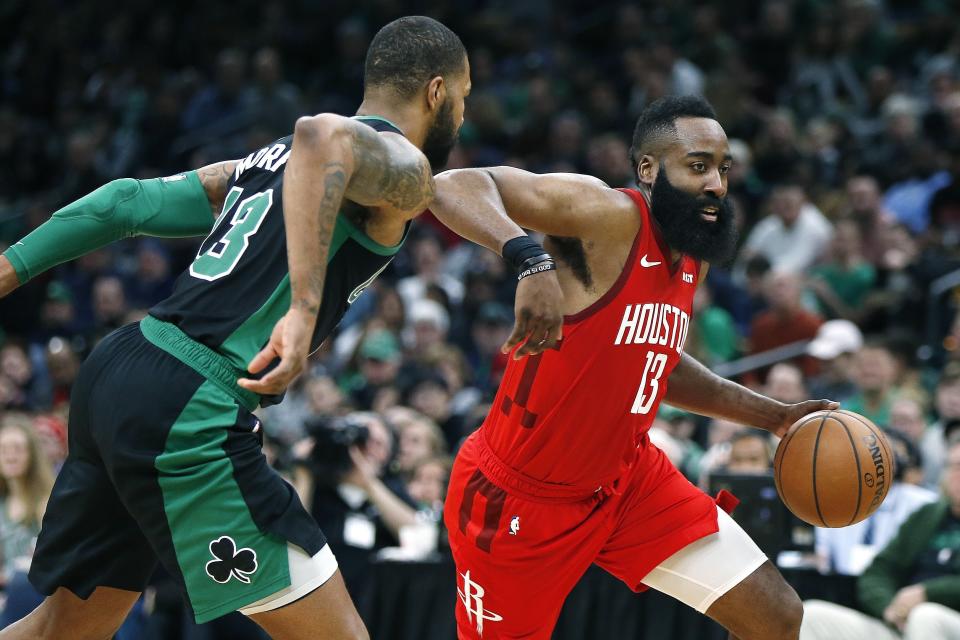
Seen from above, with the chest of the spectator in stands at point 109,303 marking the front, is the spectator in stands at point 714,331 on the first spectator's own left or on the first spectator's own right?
on the first spectator's own left

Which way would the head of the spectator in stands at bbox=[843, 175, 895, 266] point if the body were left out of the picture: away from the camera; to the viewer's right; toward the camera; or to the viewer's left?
toward the camera

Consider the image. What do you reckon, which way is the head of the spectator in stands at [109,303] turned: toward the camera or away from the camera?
toward the camera

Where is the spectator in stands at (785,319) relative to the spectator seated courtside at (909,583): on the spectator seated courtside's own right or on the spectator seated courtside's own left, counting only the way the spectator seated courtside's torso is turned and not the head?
on the spectator seated courtside's own right

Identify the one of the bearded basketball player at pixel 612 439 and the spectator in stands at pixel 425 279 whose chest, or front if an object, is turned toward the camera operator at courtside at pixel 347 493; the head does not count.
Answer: the spectator in stands at pixel 425 279

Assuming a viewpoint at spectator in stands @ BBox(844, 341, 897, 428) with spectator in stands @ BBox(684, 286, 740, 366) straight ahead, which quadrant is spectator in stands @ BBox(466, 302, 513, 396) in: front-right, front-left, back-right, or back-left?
front-left

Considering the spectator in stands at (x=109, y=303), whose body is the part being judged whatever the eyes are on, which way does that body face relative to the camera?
toward the camera

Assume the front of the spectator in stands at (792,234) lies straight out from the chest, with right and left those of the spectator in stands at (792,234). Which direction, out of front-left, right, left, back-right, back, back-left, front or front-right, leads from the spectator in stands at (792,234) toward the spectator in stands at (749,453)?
front

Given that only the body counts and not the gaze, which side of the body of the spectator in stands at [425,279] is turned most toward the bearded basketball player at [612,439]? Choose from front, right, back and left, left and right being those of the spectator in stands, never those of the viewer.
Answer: front

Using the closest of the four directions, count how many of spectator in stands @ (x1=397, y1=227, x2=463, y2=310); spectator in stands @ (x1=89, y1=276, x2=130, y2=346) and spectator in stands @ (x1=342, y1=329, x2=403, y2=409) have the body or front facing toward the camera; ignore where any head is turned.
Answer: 3

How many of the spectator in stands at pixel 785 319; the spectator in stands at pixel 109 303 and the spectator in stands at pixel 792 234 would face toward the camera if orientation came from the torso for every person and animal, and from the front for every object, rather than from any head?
3

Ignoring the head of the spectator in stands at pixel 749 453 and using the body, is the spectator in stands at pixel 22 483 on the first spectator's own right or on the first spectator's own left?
on the first spectator's own right

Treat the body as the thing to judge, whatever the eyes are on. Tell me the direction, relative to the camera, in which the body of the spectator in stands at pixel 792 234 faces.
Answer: toward the camera

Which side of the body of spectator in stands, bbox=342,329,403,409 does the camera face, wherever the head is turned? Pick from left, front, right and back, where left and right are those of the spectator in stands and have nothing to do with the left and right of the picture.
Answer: front
